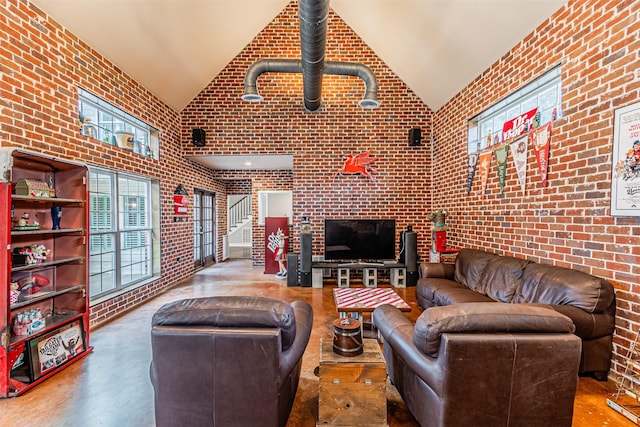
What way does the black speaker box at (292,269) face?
toward the camera

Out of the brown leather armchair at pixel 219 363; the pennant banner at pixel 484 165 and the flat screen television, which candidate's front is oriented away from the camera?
the brown leather armchair

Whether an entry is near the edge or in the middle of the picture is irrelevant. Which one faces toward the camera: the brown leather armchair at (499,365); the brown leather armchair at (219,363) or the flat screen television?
the flat screen television

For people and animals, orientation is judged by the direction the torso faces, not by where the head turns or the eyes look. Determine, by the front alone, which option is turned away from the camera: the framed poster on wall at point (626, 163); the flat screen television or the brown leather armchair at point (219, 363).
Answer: the brown leather armchair

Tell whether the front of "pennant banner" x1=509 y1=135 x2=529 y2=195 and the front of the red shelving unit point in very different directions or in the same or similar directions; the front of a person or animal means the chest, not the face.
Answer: very different directions

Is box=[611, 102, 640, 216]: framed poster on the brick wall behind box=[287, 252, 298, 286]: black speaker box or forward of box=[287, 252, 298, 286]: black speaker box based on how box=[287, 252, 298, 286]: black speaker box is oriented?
forward

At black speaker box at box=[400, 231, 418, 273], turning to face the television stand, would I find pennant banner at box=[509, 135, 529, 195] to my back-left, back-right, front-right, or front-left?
back-left

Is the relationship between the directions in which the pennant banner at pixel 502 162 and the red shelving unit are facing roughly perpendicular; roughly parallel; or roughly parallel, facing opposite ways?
roughly parallel, facing opposite ways

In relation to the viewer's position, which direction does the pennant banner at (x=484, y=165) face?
facing the viewer and to the left of the viewer

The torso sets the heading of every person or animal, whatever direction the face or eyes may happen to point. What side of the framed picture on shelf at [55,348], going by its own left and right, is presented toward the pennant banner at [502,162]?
front

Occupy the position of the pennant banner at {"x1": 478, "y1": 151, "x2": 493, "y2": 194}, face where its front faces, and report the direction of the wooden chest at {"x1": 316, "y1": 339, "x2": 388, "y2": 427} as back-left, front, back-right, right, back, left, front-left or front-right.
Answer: front-left

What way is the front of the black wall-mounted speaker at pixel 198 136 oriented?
toward the camera

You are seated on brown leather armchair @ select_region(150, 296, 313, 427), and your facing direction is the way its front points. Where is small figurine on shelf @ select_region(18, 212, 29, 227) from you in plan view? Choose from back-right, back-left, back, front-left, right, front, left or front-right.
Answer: front-left

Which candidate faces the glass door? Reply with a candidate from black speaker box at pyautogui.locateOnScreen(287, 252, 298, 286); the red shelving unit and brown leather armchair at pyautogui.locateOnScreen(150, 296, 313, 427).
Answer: the brown leather armchair

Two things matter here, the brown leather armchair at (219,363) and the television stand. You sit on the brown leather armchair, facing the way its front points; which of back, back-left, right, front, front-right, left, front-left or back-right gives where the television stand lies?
front-right
